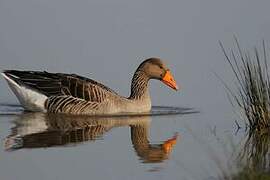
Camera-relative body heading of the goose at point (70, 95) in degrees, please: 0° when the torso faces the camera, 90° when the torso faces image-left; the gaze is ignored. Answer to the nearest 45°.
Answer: approximately 270°
